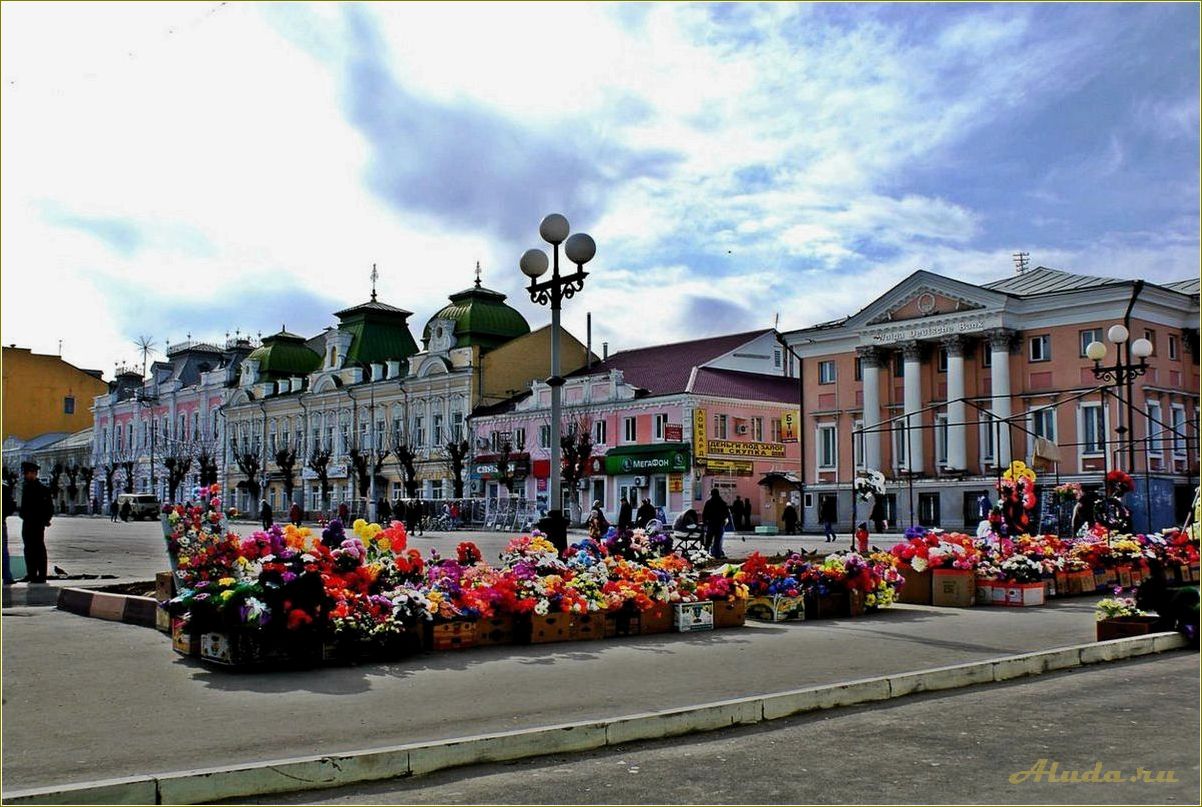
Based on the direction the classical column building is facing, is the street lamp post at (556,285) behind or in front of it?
in front

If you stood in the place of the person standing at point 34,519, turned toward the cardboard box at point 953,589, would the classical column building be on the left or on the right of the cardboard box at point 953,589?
left

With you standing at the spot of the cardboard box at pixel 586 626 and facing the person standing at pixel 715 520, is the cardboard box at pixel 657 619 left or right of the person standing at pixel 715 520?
right

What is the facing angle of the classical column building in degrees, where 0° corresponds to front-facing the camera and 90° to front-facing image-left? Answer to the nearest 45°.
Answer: approximately 45°

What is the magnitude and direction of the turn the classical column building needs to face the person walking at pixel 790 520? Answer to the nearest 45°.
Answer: approximately 45° to its right

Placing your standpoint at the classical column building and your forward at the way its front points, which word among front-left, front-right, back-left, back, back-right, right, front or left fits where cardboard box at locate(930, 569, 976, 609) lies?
front-left

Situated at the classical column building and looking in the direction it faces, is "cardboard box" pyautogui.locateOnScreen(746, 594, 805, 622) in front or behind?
in front
